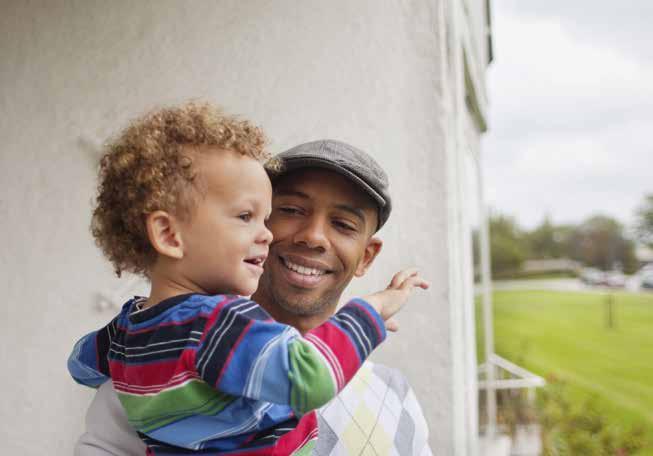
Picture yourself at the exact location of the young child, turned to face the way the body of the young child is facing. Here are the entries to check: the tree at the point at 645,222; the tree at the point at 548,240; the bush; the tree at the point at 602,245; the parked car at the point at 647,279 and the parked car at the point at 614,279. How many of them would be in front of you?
6

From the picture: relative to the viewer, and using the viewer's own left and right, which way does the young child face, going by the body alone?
facing away from the viewer and to the right of the viewer

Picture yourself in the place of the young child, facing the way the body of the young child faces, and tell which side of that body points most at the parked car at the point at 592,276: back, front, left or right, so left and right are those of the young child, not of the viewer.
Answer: front

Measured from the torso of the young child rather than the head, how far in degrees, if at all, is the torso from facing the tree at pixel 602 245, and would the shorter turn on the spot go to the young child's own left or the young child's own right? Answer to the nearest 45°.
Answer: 0° — they already face it

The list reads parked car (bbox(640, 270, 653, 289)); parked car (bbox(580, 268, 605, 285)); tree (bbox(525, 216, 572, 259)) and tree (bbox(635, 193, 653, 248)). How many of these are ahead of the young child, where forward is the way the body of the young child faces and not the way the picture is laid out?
4

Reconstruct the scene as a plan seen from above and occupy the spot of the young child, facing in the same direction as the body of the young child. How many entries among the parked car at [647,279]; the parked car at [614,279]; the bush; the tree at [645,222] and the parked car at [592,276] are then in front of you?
5

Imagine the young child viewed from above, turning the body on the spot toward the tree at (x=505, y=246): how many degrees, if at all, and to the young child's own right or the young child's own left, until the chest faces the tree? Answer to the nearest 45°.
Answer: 0° — they already face it

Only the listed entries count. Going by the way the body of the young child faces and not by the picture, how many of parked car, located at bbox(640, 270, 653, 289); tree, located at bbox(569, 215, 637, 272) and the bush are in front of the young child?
3

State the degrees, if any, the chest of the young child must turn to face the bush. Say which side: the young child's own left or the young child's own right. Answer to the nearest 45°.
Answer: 0° — they already face it

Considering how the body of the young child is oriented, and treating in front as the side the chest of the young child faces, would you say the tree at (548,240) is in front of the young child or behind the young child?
in front

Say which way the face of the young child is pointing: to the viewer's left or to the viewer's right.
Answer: to the viewer's right

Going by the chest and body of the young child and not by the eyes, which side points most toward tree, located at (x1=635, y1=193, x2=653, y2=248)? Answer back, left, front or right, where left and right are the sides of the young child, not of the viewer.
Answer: front
